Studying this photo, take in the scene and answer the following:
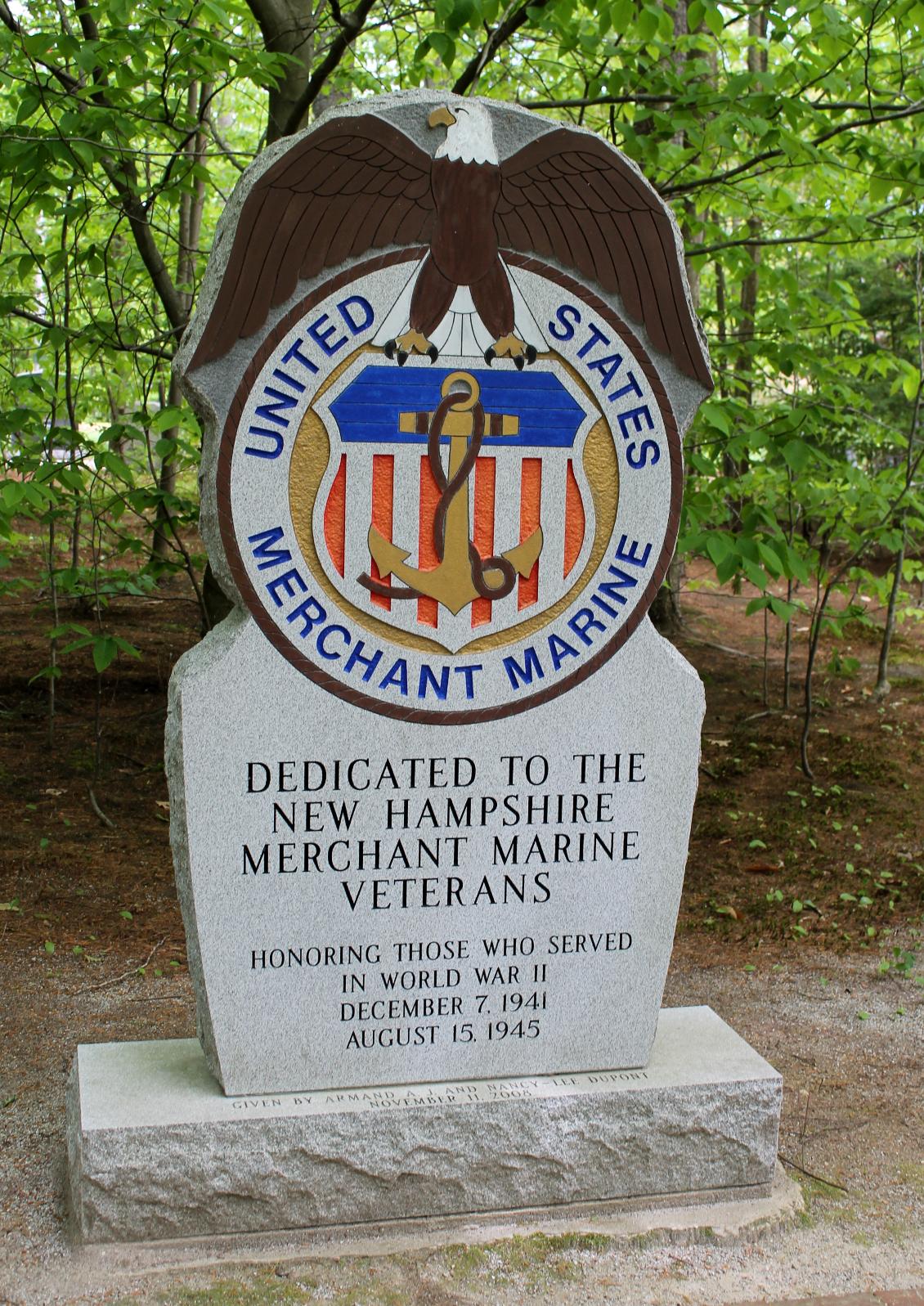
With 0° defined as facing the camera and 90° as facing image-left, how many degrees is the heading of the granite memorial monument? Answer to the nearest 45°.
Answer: approximately 0°
